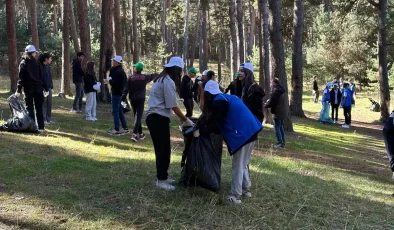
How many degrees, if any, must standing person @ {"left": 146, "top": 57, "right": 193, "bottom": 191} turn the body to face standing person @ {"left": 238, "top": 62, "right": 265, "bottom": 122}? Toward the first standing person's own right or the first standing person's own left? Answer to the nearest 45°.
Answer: approximately 45° to the first standing person's own left

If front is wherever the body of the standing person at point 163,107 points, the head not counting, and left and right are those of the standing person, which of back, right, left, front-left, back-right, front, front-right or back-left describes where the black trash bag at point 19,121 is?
back-left

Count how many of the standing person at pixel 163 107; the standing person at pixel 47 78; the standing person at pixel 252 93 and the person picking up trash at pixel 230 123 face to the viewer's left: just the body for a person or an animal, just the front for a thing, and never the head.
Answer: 2

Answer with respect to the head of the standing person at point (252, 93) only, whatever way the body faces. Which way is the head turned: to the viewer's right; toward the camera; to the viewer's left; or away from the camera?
to the viewer's left

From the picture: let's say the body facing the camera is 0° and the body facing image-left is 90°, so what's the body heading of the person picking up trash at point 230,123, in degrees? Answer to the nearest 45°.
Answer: approximately 90°

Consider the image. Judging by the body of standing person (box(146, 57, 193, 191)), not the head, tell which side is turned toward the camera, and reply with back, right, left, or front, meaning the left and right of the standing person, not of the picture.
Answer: right

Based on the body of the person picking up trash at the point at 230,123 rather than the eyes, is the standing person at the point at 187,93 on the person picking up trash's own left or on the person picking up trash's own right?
on the person picking up trash's own right

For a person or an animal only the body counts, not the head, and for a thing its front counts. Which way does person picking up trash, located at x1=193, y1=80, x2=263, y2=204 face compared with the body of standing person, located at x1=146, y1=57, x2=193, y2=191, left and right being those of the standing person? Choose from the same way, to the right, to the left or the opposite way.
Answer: the opposite way

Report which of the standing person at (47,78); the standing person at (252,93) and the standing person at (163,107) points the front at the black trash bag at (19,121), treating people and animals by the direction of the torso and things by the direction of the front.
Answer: the standing person at (252,93)
